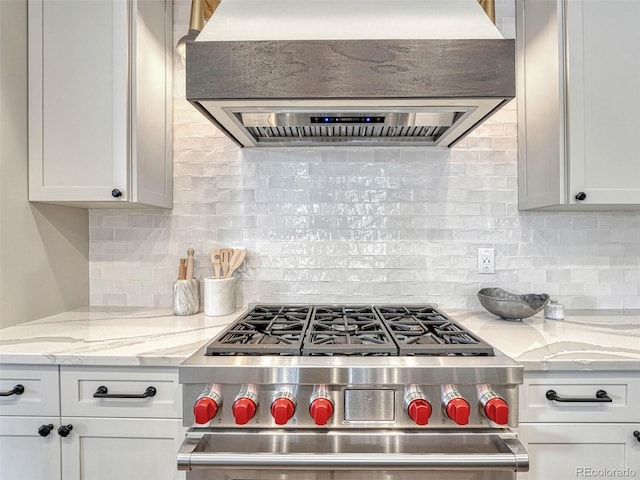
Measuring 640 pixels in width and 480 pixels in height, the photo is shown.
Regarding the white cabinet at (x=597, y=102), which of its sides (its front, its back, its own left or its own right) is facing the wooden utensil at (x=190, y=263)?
right

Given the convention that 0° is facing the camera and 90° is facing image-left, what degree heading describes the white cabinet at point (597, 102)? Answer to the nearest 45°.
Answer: approximately 0°

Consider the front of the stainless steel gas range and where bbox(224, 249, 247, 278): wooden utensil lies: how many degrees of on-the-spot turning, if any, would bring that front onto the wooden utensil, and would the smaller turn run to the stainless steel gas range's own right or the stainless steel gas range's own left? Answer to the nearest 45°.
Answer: approximately 135° to the stainless steel gas range's own right

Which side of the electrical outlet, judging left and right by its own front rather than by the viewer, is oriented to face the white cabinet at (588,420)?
front

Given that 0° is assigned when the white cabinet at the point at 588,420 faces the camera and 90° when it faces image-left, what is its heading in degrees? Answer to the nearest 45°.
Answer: approximately 0°

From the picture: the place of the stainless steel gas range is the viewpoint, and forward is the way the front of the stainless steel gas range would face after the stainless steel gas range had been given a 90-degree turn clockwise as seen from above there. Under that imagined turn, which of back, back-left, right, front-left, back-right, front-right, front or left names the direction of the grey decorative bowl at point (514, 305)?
back-right

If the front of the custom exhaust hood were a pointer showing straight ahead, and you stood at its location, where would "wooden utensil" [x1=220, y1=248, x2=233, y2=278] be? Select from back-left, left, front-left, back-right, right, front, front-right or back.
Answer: back-right

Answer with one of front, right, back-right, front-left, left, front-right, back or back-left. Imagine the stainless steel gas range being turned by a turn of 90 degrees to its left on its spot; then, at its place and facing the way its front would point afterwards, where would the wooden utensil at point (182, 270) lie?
back-left
